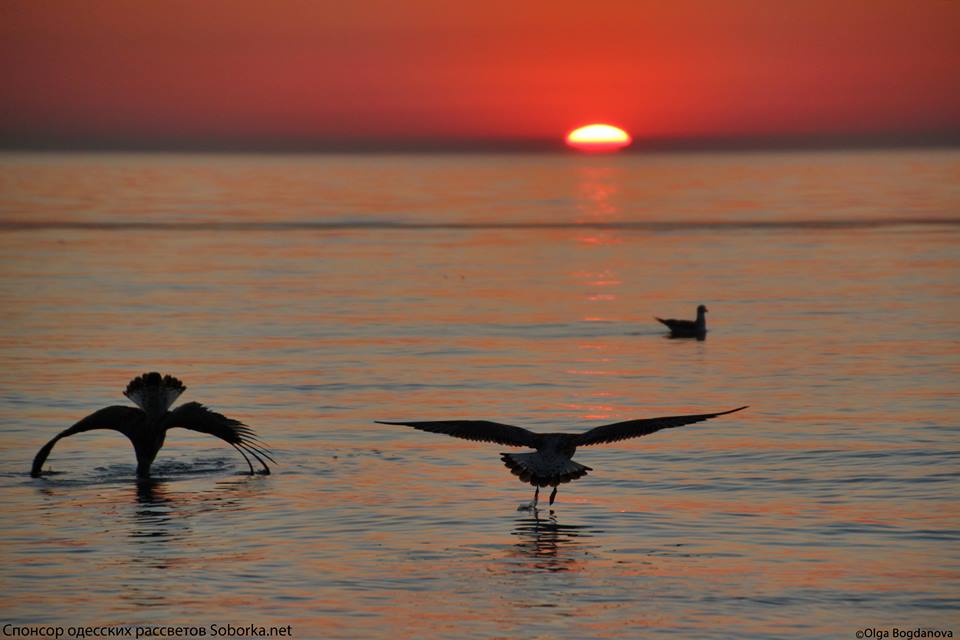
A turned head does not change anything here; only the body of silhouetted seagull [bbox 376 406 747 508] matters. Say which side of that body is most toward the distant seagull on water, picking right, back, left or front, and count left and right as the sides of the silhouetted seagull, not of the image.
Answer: front

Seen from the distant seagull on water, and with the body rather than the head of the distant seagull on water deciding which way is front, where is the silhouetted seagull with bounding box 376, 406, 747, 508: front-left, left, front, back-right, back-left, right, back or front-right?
right

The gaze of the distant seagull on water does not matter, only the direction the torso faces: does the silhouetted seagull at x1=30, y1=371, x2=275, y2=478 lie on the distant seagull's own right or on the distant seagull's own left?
on the distant seagull's own right

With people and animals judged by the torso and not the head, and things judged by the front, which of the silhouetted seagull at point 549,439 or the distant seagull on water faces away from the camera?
the silhouetted seagull

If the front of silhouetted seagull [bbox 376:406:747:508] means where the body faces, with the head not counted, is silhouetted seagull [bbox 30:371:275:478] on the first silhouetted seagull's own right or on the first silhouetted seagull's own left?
on the first silhouetted seagull's own left

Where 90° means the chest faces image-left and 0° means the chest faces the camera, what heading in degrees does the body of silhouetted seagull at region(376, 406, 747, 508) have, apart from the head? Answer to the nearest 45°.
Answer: approximately 180°

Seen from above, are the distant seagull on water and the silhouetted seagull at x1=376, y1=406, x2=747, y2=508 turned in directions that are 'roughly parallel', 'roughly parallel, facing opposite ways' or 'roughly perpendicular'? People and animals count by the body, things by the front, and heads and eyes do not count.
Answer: roughly perpendicular

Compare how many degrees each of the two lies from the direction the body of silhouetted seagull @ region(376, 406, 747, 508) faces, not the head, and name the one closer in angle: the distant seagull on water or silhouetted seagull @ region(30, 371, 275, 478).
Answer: the distant seagull on water

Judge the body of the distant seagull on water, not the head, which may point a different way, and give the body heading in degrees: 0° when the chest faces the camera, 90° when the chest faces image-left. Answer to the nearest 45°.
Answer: approximately 270°

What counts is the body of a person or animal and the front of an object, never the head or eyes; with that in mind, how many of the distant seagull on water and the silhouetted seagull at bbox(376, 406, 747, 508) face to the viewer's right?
1
